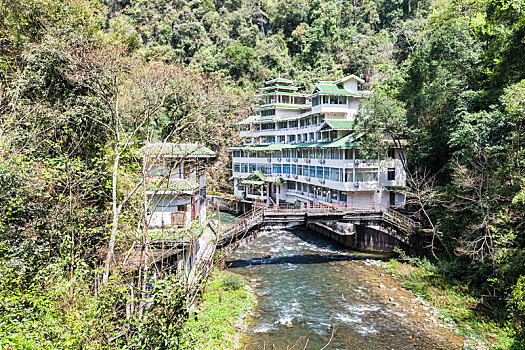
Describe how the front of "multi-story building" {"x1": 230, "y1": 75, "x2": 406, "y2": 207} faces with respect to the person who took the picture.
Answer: facing the viewer and to the left of the viewer
